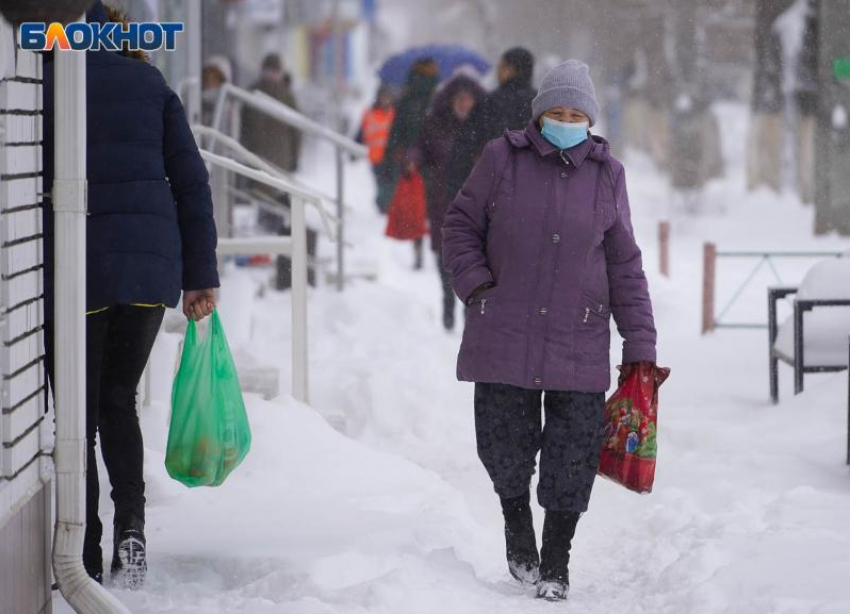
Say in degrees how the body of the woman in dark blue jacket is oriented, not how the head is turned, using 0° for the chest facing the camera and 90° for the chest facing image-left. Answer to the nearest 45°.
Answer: approximately 180°

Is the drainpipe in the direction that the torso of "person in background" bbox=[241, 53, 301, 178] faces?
yes

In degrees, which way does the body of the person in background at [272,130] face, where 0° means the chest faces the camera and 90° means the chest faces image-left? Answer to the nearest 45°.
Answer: approximately 0°

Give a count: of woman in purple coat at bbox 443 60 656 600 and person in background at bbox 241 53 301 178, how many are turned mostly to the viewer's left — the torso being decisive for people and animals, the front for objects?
0

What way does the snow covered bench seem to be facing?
to the viewer's left

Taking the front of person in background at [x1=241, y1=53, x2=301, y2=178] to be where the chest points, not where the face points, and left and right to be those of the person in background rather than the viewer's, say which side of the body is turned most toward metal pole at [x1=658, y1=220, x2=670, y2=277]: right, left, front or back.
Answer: left

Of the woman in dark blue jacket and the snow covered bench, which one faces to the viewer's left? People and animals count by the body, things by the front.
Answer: the snow covered bench

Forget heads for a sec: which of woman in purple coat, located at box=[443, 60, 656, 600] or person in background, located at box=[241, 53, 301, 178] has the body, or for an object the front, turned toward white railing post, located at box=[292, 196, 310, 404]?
the person in background

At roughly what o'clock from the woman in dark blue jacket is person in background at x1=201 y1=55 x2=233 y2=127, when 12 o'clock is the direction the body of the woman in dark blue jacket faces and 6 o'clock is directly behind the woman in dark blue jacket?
The person in background is roughly at 12 o'clock from the woman in dark blue jacket.

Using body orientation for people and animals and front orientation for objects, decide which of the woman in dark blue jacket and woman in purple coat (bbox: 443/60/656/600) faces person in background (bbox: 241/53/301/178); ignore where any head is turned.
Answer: the woman in dark blue jacket

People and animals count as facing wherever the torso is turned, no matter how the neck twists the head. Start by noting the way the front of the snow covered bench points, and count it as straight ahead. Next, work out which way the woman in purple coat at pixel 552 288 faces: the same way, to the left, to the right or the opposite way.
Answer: to the left
